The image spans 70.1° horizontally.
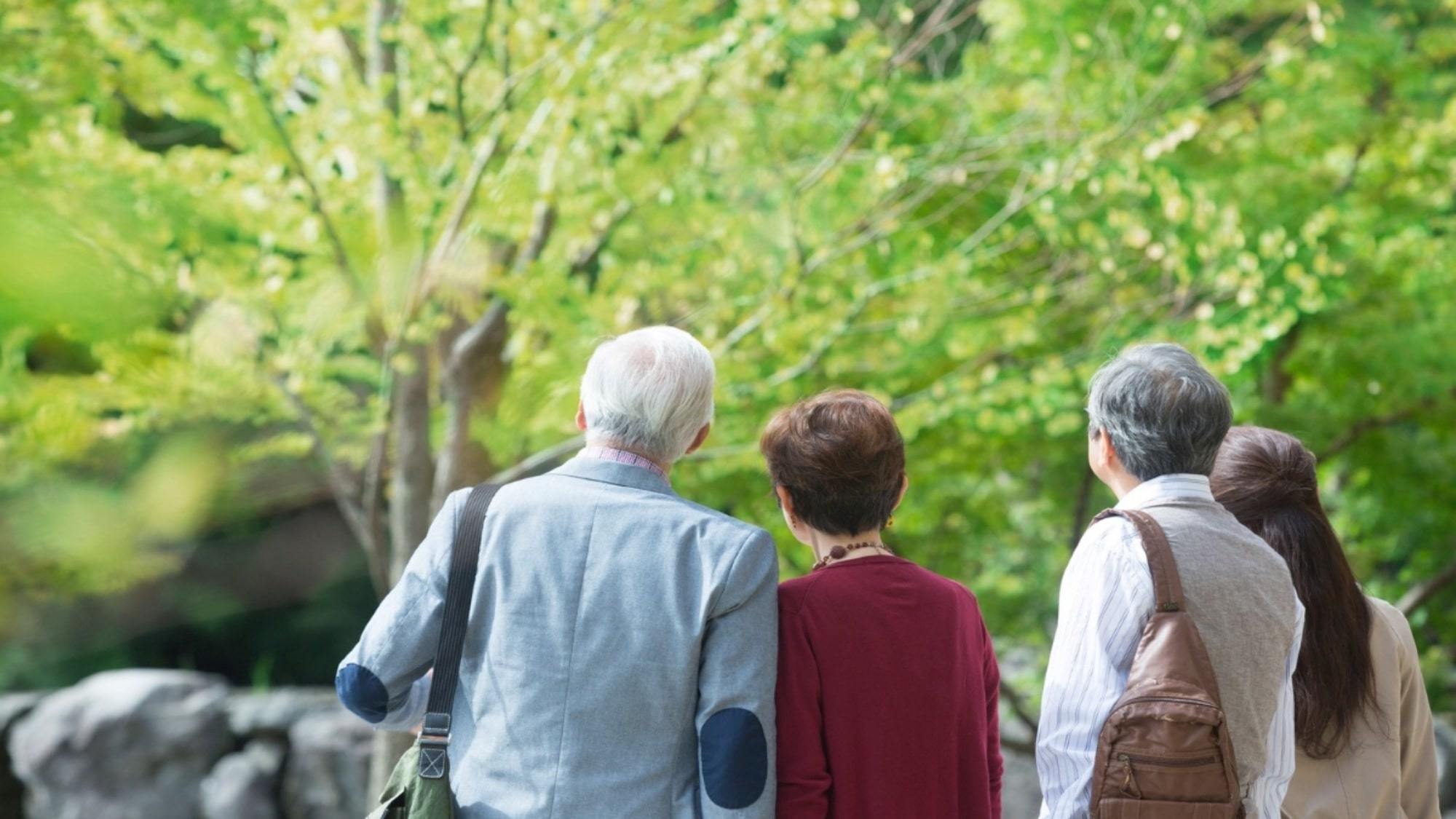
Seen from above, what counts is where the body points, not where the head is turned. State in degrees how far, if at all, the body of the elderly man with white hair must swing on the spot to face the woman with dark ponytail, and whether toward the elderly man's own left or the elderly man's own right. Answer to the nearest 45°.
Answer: approximately 90° to the elderly man's own right

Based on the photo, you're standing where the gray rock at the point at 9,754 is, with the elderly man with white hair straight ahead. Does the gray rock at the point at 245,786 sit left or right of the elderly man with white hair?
left

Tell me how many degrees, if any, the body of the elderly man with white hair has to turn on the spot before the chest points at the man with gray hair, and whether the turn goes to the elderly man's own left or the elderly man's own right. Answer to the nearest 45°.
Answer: approximately 90° to the elderly man's own right

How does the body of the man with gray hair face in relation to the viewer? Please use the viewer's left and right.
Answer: facing away from the viewer and to the left of the viewer

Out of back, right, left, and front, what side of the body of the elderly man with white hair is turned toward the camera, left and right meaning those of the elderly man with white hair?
back

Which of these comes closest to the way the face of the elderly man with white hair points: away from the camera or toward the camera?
away from the camera

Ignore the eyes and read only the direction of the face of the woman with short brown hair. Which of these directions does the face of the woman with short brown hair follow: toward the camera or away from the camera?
away from the camera
